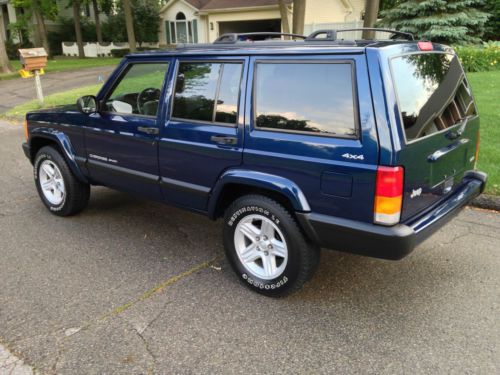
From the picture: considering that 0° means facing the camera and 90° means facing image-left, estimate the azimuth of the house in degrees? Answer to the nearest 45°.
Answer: approximately 0°

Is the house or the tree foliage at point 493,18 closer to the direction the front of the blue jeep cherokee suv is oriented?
the house

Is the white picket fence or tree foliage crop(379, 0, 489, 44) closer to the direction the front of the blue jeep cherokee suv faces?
the white picket fence

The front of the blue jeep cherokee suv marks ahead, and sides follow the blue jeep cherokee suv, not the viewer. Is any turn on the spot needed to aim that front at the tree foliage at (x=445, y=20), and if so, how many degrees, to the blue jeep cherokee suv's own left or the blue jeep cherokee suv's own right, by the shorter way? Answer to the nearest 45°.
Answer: approximately 90° to the blue jeep cherokee suv's own right

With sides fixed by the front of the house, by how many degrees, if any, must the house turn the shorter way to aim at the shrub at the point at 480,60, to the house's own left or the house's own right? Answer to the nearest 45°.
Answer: approximately 45° to the house's own left

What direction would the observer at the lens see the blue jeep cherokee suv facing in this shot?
facing away from the viewer and to the left of the viewer

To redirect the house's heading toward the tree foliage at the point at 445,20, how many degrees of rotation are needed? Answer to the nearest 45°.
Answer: approximately 45° to its left

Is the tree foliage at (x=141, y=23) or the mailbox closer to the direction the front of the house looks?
the mailbox

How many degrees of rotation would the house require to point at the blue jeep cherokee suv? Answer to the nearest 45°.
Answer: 0° — it already faces it

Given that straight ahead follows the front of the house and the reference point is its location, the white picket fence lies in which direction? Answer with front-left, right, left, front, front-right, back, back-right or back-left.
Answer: back-right

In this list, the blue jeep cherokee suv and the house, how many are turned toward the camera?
1
